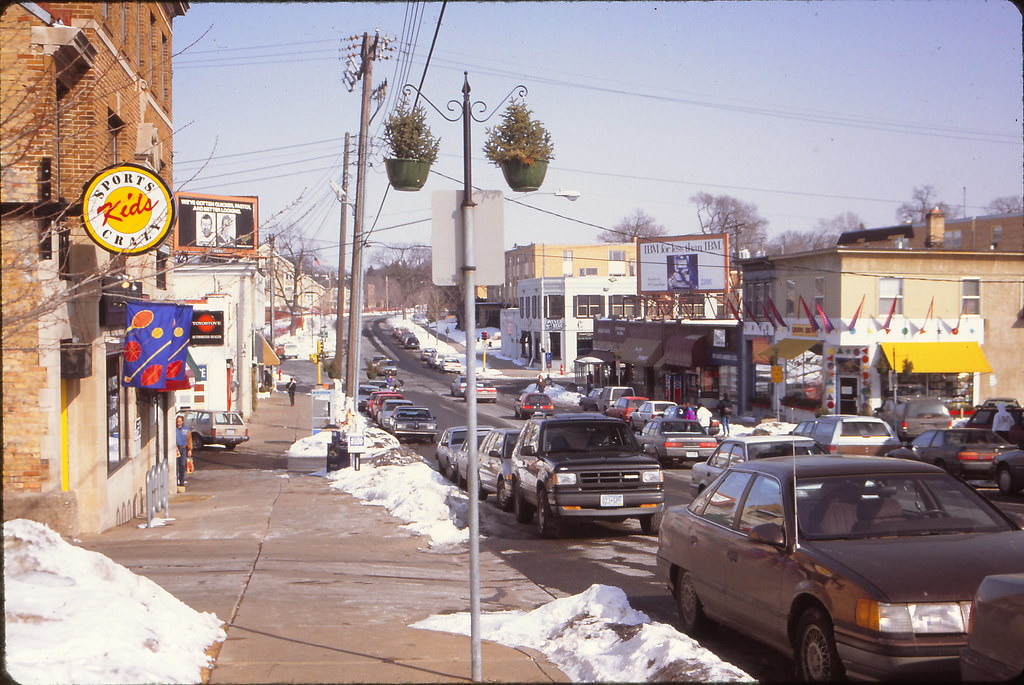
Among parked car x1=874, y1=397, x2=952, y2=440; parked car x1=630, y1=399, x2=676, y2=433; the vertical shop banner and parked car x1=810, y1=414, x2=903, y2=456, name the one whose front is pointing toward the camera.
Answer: the vertical shop banner

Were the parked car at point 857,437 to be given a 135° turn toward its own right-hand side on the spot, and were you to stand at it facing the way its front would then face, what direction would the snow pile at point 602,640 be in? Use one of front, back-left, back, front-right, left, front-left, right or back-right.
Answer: right

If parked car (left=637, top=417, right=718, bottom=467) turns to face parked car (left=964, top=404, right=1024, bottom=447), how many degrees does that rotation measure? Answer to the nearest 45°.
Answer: approximately 135° to its right

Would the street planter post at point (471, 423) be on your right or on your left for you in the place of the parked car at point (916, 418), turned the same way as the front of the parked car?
on your left

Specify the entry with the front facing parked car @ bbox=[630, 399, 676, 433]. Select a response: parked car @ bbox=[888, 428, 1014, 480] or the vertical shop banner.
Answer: parked car @ bbox=[888, 428, 1014, 480]

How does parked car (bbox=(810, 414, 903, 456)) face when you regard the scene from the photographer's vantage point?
facing away from the viewer and to the left of the viewer

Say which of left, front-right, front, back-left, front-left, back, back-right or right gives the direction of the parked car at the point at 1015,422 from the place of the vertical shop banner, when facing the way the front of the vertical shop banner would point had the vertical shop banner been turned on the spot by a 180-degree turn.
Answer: right

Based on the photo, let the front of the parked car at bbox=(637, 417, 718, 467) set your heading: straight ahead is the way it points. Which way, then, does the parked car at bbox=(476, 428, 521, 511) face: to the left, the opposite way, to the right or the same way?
the opposite way

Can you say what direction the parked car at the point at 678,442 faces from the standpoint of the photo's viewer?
facing away from the viewer and to the left of the viewer

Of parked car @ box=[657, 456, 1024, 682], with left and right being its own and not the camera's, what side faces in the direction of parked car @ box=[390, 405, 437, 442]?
back

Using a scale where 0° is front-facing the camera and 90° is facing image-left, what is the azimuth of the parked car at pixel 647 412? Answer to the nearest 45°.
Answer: approximately 135°

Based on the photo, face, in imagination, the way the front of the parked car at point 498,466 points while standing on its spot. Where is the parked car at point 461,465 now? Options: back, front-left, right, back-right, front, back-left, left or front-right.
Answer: back-left

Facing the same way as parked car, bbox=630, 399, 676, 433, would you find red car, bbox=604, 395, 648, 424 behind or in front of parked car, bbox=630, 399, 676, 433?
in front

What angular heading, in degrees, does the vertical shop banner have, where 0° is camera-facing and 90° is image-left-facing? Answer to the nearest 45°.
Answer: approximately 0°

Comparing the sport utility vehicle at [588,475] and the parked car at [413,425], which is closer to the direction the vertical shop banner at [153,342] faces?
the sport utility vehicle
